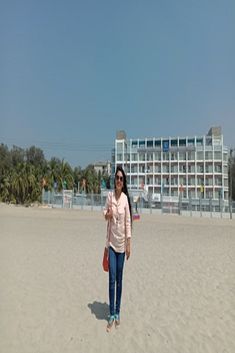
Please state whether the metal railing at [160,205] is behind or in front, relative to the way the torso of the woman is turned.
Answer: behind

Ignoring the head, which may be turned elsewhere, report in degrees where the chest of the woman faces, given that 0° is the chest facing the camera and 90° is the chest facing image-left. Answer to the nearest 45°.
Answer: approximately 0°
